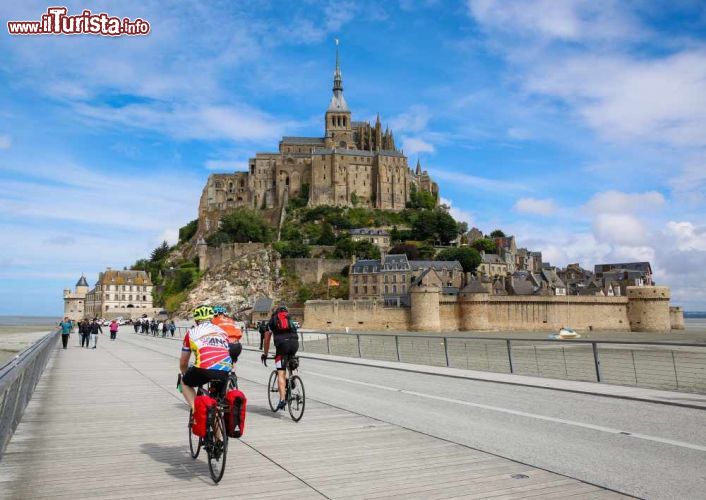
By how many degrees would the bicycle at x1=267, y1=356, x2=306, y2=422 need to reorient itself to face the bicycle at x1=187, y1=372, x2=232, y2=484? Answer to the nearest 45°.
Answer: approximately 135° to its left

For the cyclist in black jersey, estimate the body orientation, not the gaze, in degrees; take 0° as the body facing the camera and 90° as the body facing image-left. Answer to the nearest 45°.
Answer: approximately 135°

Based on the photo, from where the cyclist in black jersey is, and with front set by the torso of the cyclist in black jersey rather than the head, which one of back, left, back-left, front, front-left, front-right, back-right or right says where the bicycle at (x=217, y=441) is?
back-left

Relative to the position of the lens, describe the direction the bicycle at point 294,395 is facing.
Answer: facing away from the viewer and to the left of the viewer
